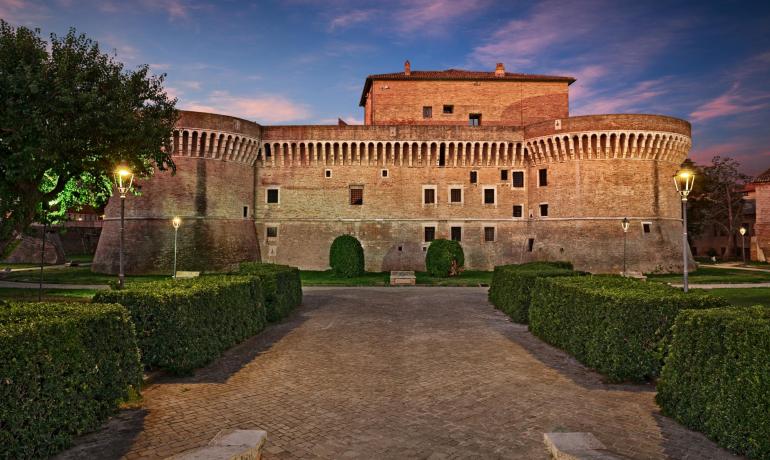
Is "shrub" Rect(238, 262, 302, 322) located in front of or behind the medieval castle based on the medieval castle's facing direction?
in front

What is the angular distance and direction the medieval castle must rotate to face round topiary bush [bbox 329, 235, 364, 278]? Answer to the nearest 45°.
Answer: approximately 45° to its right

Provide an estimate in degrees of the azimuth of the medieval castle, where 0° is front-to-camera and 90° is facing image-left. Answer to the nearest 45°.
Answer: approximately 0°

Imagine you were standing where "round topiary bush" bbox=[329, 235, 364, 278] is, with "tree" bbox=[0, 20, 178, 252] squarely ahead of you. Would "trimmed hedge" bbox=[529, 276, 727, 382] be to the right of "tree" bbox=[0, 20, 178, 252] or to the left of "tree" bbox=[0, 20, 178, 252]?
left

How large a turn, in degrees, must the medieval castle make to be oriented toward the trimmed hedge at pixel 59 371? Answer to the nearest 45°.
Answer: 0° — it already faces it

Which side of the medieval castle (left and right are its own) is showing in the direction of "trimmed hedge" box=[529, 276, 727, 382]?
front

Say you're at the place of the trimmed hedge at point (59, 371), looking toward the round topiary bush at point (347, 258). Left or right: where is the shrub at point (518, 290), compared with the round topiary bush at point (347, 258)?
right

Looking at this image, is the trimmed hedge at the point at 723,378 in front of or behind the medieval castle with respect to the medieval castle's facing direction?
in front

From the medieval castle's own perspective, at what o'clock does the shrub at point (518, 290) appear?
The shrub is roughly at 12 o'clock from the medieval castle.

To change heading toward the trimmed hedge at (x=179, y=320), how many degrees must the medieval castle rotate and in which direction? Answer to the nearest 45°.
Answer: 0° — it already faces it
